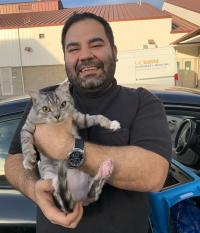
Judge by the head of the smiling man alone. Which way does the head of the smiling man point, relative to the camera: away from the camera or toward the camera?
toward the camera

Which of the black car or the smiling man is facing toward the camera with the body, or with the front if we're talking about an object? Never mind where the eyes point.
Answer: the smiling man

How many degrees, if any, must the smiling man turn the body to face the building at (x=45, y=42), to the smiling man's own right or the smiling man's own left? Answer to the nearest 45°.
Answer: approximately 180°

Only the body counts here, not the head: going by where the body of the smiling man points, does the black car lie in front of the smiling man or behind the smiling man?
behind

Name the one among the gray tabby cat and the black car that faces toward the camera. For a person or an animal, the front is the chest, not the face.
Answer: the gray tabby cat

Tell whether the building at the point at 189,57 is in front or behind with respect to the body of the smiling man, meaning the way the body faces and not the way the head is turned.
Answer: behind

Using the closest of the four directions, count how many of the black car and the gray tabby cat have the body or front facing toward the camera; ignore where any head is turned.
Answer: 1

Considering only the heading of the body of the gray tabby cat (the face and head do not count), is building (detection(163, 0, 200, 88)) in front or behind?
behind

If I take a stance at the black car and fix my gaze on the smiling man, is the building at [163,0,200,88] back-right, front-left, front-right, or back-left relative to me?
back-left

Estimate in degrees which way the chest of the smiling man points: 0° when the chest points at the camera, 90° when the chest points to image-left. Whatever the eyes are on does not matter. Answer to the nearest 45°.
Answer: approximately 0°

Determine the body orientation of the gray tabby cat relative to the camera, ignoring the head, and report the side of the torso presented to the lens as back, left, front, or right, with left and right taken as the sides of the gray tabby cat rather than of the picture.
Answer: front

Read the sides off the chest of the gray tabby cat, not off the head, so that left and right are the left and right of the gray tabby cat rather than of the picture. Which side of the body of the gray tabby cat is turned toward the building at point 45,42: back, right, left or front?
back
